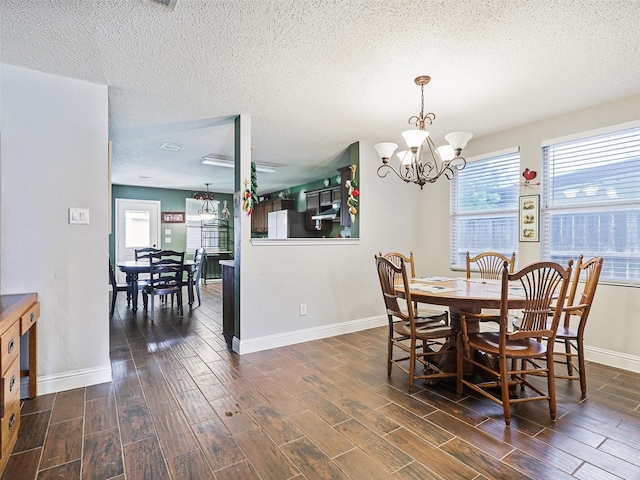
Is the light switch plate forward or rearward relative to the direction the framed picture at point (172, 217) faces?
forward

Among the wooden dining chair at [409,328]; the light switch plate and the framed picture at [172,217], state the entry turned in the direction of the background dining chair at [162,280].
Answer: the framed picture

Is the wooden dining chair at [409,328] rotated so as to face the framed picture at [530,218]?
yes

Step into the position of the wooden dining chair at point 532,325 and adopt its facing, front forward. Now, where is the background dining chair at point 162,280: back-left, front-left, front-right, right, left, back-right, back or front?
front-left

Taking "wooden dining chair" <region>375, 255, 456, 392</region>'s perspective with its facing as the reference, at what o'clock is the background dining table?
The background dining table is roughly at 8 o'clock from the wooden dining chair.

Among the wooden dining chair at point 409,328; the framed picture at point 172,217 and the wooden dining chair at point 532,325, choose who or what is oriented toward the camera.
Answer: the framed picture

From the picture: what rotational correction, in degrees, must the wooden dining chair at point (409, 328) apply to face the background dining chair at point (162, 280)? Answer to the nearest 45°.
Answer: approximately 135° to its left

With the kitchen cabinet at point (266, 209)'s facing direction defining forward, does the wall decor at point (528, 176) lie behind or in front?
in front

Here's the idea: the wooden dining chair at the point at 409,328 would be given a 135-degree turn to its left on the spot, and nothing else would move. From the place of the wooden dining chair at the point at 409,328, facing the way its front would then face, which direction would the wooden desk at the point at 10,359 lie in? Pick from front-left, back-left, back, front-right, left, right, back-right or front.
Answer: front-left

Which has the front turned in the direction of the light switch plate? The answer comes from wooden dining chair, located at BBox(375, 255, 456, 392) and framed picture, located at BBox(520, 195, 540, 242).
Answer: the framed picture

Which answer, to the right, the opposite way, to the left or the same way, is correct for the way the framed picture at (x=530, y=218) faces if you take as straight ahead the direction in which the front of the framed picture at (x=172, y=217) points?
to the right

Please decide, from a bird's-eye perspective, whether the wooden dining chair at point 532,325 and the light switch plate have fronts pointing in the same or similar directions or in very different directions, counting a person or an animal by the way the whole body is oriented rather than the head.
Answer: very different directions

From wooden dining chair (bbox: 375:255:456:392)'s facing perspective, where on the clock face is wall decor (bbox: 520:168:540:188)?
The wall decor is roughly at 12 o'clock from the wooden dining chair.
